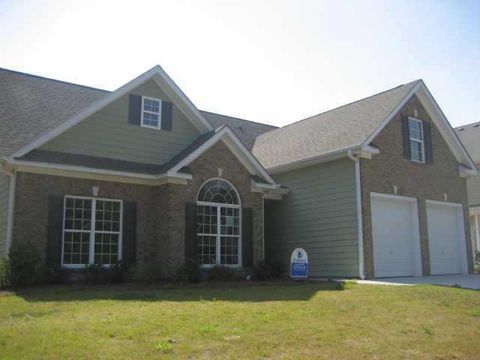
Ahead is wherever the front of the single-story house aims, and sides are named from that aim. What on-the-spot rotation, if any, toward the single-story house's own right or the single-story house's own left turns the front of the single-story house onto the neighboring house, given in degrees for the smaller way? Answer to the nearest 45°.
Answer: approximately 90° to the single-story house's own left

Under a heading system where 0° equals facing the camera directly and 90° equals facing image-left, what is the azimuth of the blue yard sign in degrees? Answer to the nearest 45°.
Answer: approximately 0°

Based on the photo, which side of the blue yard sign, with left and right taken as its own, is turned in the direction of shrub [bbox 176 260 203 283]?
right

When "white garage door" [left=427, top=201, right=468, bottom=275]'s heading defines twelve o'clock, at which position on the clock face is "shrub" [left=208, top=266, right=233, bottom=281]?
The shrub is roughly at 3 o'clock from the white garage door.

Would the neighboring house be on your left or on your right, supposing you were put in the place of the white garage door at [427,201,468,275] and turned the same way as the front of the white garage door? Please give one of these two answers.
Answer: on your left

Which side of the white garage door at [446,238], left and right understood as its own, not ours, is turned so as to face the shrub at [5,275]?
right

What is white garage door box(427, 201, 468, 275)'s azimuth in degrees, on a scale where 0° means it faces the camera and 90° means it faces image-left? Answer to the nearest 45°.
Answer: approximately 315°

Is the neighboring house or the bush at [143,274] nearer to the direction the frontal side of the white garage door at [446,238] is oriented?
the bush

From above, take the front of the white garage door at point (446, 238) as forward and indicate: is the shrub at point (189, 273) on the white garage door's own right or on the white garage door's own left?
on the white garage door's own right

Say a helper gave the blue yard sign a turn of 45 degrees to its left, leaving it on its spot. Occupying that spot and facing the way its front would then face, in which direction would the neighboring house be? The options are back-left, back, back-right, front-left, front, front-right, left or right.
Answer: left

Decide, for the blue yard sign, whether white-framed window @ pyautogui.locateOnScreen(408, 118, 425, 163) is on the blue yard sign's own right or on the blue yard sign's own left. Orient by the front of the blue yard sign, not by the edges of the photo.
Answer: on the blue yard sign's own left
